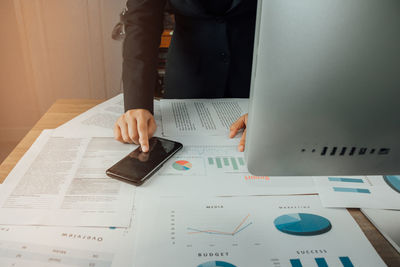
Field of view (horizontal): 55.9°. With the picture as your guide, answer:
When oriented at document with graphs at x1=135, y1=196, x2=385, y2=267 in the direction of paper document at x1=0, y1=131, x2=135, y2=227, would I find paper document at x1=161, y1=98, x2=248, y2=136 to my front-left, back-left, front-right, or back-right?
front-right

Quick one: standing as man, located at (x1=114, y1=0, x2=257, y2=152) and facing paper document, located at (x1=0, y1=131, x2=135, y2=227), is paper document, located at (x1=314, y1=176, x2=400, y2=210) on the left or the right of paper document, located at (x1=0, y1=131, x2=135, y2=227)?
left

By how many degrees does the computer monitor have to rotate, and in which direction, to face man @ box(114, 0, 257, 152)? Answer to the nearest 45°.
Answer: approximately 45° to its left

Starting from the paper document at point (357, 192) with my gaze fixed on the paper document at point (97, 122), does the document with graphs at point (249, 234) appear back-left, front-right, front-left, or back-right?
front-left

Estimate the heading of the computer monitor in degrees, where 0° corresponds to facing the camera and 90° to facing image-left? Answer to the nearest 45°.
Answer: approximately 180°
